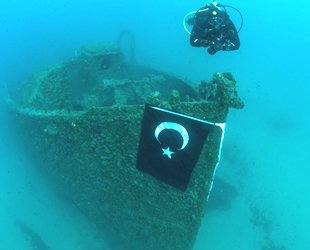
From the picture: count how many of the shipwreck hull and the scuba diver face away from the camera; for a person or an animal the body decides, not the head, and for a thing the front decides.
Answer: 0

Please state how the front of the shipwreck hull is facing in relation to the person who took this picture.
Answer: facing the viewer and to the right of the viewer
